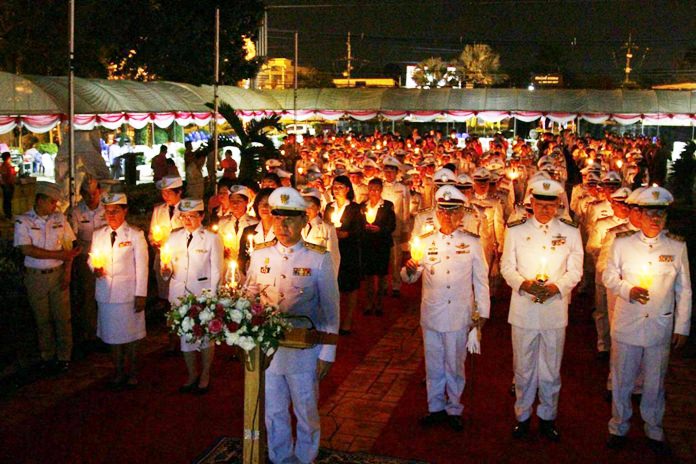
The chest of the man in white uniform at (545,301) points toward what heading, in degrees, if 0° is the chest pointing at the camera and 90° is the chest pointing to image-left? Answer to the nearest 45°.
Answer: approximately 0°

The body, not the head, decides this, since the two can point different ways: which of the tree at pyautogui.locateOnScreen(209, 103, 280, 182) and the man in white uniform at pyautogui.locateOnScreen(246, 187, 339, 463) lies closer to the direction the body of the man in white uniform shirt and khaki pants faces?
the man in white uniform

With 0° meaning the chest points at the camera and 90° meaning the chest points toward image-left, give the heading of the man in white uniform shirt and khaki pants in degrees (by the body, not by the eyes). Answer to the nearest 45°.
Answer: approximately 315°

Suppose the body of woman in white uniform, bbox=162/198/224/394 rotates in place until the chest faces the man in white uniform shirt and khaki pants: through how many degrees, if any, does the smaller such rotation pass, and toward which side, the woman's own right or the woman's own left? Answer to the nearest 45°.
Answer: approximately 90° to the woman's own right

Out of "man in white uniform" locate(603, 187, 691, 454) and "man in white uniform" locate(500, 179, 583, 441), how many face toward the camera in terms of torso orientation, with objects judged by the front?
2

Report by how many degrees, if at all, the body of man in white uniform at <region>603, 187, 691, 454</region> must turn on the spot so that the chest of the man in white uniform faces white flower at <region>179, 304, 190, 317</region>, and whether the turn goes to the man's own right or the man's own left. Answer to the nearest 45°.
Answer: approximately 45° to the man's own right
